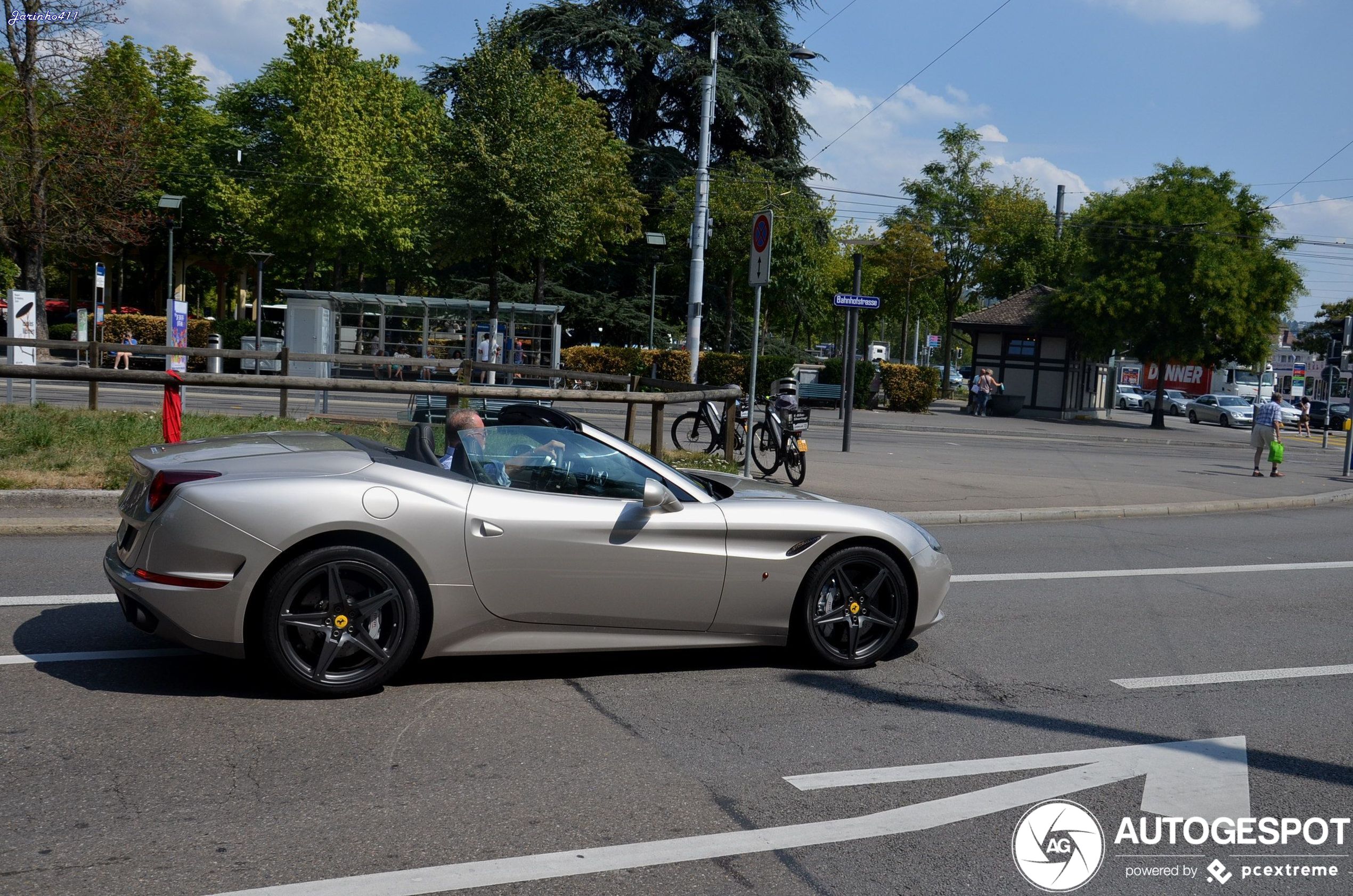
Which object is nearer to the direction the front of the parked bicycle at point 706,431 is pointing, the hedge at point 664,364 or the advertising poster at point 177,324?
the advertising poster

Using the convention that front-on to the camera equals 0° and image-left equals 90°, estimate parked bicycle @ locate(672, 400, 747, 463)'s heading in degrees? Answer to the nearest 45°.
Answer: approximately 90°

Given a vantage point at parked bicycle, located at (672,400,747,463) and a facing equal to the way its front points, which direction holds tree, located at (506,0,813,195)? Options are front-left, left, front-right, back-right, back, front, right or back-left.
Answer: right

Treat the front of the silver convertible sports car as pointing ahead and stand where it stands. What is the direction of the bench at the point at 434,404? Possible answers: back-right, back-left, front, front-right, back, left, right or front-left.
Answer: left

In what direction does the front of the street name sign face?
toward the camera

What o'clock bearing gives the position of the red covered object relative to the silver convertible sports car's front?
The red covered object is roughly at 8 o'clock from the silver convertible sports car.

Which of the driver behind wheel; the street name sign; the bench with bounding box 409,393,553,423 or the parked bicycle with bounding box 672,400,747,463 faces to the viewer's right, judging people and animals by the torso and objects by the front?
the driver behind wheel

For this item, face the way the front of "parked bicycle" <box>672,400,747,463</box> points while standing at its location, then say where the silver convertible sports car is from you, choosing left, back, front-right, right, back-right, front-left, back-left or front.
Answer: left

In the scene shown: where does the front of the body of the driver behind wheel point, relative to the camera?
to the viewer's right

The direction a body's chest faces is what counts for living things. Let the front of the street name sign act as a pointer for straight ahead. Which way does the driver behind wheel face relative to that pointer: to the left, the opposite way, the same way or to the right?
to the left

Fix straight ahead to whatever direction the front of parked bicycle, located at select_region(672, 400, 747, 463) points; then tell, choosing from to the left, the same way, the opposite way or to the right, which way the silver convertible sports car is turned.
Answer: the opposite way

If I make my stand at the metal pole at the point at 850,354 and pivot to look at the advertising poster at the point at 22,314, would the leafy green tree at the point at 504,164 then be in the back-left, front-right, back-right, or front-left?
front-right

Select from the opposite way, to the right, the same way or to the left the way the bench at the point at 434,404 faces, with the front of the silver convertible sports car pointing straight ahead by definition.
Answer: to the left

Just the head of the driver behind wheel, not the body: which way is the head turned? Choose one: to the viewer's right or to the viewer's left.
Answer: to the viewer's right

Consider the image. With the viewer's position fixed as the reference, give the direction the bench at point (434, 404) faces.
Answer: facing away from the viewer
